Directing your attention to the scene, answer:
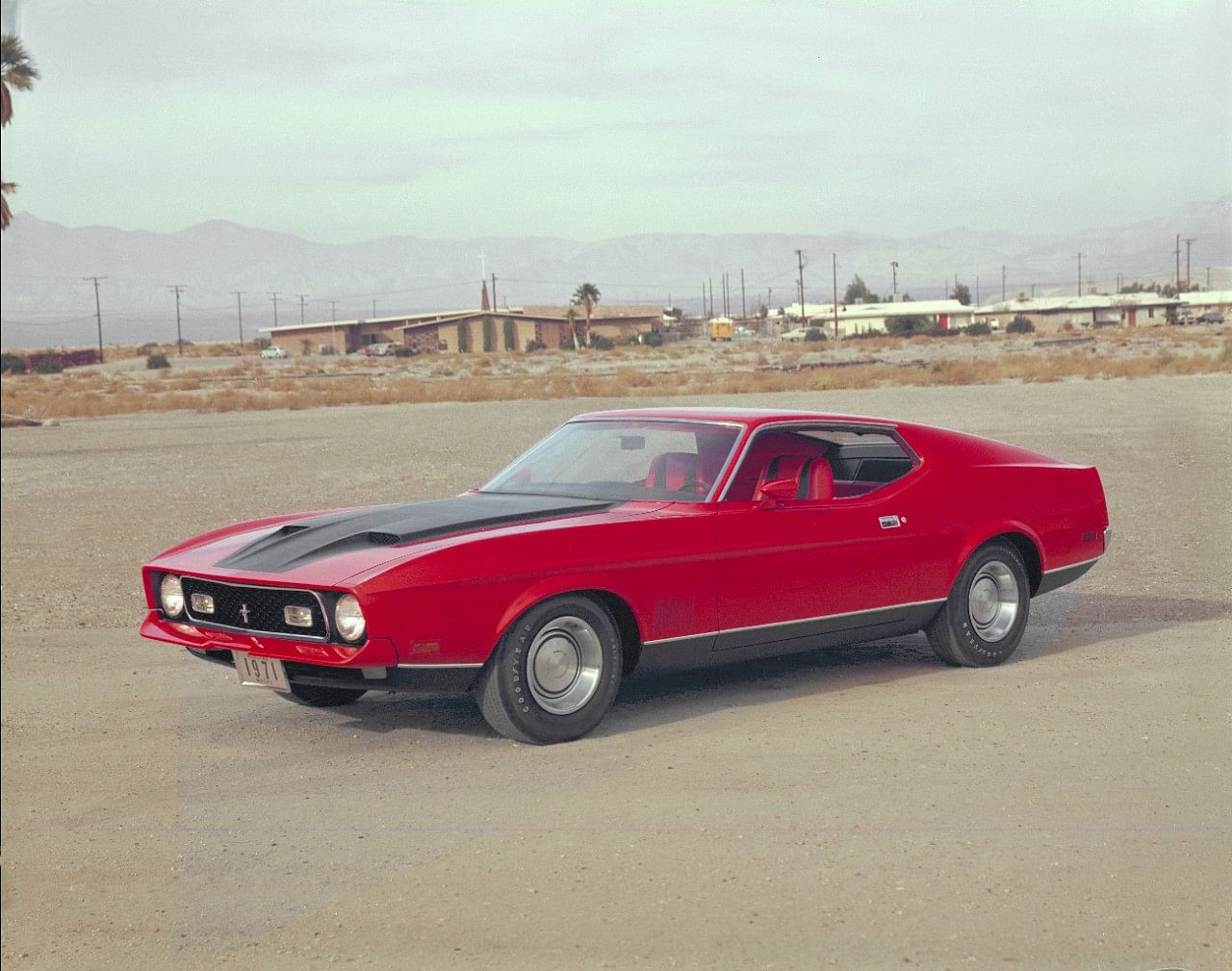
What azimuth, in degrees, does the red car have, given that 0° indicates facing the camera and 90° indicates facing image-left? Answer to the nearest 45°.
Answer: approximately 45°
